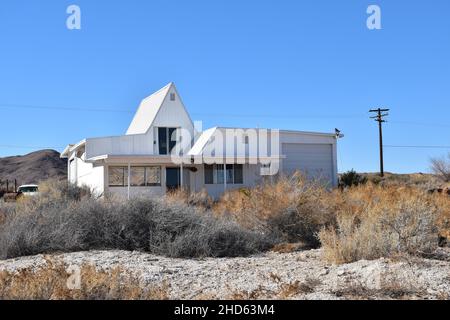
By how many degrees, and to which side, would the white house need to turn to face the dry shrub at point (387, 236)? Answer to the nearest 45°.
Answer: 0° — it already faces it

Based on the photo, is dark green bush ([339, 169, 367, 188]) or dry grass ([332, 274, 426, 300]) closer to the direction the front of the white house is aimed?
the dry grass

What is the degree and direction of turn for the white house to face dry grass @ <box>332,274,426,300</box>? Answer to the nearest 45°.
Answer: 0° — it already faces it

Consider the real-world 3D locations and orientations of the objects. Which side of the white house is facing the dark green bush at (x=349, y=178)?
left

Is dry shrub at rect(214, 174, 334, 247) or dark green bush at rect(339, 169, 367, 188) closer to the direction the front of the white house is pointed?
the dry shrub

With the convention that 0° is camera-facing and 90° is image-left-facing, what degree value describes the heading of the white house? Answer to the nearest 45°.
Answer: approximately 0°

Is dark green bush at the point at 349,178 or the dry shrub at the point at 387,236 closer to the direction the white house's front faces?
the dry shrub

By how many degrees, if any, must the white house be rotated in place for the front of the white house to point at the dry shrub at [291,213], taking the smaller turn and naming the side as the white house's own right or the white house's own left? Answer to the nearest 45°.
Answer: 0° — it already faces it
